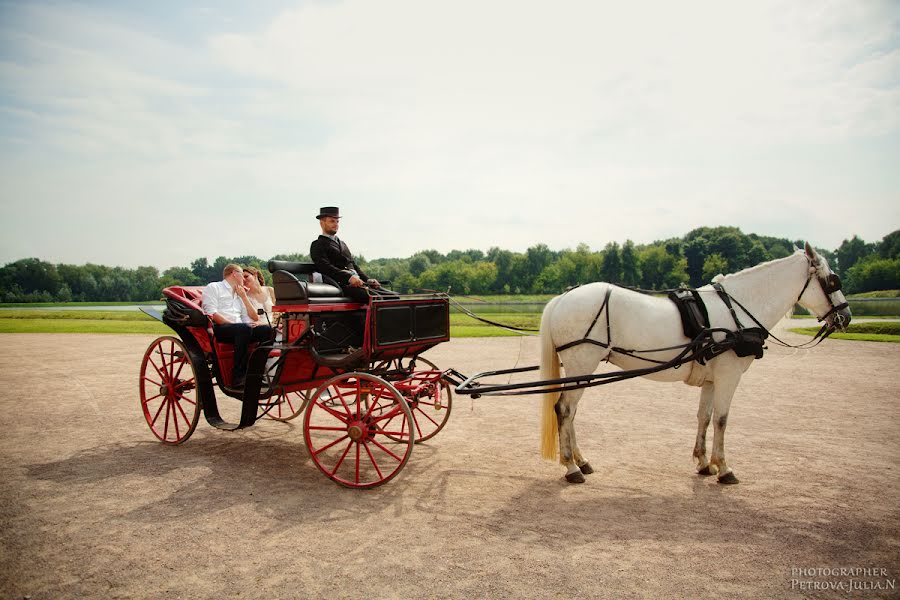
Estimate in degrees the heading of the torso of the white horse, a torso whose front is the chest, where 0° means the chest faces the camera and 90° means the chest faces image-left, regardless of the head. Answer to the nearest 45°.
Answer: approximately 270°

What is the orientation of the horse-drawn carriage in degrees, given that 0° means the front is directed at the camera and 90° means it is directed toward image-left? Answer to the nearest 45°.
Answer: approximately 315°

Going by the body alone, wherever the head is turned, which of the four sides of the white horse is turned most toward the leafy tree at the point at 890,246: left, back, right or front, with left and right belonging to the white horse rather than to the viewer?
left

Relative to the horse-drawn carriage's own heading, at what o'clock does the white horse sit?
The white horse is roughly at 11 o'clock from the horse-drawn carriage.

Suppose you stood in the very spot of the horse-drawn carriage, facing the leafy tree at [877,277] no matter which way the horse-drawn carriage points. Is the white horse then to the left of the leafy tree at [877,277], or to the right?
right

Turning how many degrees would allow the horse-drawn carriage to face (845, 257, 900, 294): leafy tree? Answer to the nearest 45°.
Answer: approximately 90° to its left

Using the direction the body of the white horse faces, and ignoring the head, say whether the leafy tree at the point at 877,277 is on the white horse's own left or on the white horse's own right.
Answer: on the white horse's own left

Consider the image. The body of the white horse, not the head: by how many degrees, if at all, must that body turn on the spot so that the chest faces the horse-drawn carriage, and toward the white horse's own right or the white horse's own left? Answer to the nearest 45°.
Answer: approximately 180°

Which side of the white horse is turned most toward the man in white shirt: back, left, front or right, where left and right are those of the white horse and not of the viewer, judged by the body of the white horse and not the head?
back
